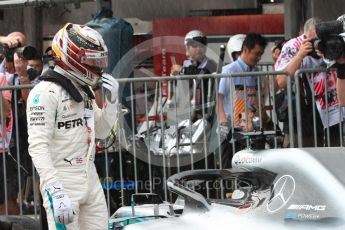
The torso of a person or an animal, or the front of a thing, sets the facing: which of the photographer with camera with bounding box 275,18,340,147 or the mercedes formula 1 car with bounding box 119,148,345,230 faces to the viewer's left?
the mercedes formula 1 car

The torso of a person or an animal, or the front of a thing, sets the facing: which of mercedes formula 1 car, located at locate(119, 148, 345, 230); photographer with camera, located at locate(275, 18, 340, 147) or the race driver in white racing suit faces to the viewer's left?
the mercedes formula 1 car

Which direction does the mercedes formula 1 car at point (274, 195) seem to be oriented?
to the viewer's left
